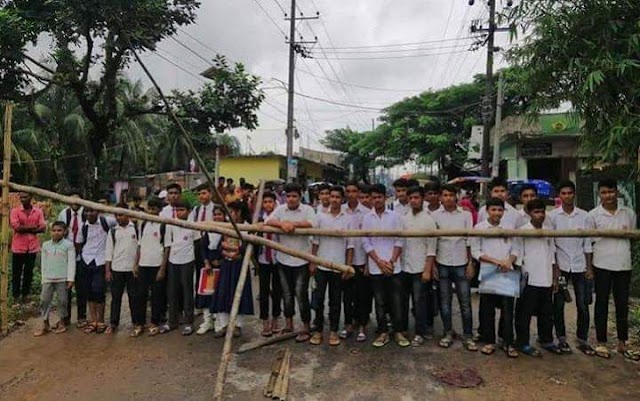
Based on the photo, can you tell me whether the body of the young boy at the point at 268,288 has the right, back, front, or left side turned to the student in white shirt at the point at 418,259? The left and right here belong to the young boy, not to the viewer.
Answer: left

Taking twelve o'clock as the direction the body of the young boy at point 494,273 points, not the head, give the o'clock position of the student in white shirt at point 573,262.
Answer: The student in white shirt is roughly at 8 o'clock from the young boy.

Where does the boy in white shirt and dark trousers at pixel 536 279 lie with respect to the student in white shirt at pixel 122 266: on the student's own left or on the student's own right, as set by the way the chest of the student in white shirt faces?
on the student's own left

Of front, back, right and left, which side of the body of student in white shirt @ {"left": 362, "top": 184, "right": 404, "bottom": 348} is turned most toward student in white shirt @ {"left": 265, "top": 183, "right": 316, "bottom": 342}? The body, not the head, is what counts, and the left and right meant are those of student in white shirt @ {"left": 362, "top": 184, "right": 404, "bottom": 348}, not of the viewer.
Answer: right

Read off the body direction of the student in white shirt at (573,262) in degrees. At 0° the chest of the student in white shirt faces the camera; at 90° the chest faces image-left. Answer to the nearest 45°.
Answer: approximately 0°
